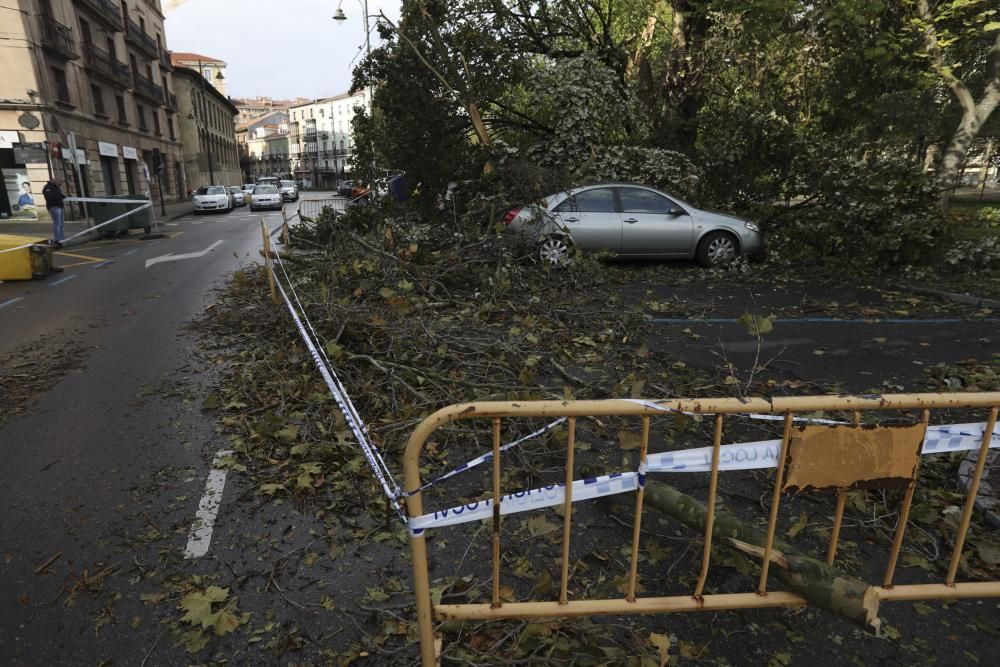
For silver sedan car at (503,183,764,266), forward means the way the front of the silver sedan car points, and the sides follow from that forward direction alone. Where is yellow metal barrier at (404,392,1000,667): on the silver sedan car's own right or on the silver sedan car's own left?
on the silver sedan car's own right

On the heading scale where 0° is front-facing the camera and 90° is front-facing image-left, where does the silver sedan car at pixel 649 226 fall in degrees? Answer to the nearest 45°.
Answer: approximately 270°

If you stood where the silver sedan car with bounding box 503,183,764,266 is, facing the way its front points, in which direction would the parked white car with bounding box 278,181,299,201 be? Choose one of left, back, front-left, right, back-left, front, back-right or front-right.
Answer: back-left

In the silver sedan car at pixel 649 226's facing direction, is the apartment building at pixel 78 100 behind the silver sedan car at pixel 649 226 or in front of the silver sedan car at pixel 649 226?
behind

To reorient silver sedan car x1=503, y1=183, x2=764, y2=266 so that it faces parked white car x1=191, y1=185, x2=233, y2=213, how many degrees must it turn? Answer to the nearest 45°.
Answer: approximately 135° to its left

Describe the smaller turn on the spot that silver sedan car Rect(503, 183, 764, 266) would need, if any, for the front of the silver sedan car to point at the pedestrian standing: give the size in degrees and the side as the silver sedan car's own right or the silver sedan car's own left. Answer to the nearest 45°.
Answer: approximately 180°

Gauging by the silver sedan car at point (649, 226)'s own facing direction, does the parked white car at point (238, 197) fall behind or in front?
behind

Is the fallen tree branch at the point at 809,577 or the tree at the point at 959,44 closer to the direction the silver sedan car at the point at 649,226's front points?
the tree

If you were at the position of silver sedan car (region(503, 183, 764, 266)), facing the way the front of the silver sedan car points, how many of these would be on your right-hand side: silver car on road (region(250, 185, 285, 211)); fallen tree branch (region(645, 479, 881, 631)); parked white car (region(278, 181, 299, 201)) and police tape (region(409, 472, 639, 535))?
2

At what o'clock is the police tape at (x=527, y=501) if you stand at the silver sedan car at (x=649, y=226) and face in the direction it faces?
The police tape is roughly at 3 o'clock from the silver sedan car.
